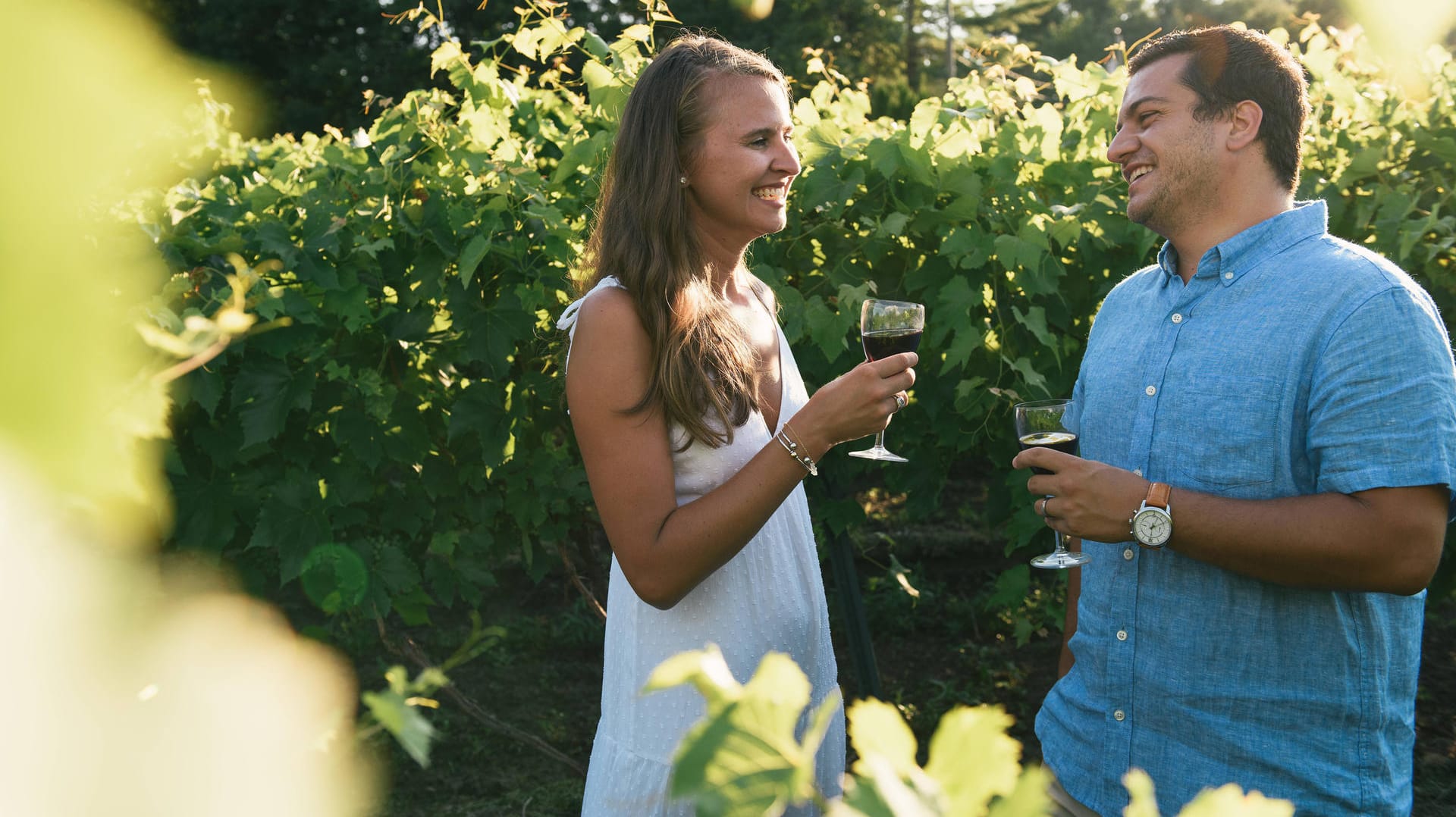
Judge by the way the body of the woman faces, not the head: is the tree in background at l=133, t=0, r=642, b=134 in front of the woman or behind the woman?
behind

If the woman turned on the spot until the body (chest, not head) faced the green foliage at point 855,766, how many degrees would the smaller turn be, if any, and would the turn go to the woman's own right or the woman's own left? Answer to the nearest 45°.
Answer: approximately 45° to the woman's own right

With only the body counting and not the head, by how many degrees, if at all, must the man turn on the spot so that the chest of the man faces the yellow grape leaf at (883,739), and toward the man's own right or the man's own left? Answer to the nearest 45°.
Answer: approximately 45° to the man's own left

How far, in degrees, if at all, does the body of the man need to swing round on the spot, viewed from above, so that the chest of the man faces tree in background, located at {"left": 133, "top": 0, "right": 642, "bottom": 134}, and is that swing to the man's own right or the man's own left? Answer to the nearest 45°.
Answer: approximately 90° to the man's own right

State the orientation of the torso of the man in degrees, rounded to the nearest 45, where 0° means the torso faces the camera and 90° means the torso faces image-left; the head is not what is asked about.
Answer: approximately 45°

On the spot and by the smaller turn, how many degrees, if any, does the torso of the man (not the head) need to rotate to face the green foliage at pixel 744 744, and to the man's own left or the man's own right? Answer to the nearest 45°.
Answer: approximately 45° to the man's own left

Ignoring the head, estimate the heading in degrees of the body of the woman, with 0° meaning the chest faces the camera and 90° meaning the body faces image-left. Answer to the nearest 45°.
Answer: approximately 315°

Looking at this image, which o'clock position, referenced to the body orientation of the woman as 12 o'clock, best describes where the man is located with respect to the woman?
The man is roughly at 11 o'clock from the woman.
